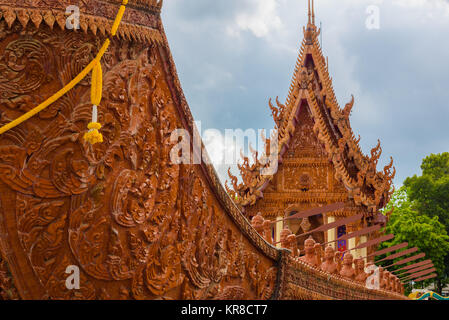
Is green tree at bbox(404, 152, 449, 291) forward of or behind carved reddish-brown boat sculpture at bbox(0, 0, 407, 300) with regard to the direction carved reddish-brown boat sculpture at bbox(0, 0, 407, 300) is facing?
behind

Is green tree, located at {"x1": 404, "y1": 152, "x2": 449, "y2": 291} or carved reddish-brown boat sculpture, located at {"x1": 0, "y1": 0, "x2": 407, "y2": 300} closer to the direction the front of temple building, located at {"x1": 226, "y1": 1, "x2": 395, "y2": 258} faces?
the carved reddish-brown boat sculpture

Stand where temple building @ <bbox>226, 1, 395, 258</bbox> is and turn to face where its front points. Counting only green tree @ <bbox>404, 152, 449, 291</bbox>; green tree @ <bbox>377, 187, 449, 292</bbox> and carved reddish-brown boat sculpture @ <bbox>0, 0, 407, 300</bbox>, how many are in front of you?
1

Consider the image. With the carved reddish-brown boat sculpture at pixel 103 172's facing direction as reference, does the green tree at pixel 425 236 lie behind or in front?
behind

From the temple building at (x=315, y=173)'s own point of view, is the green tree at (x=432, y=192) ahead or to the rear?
to the rear

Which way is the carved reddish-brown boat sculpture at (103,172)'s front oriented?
toward the camera

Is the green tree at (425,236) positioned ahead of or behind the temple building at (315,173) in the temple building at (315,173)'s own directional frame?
behind

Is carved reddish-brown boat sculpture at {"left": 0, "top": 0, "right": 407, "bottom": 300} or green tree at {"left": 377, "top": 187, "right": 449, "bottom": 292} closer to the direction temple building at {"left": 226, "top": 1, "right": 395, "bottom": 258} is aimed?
the carved reddish-brown boat sculpture
